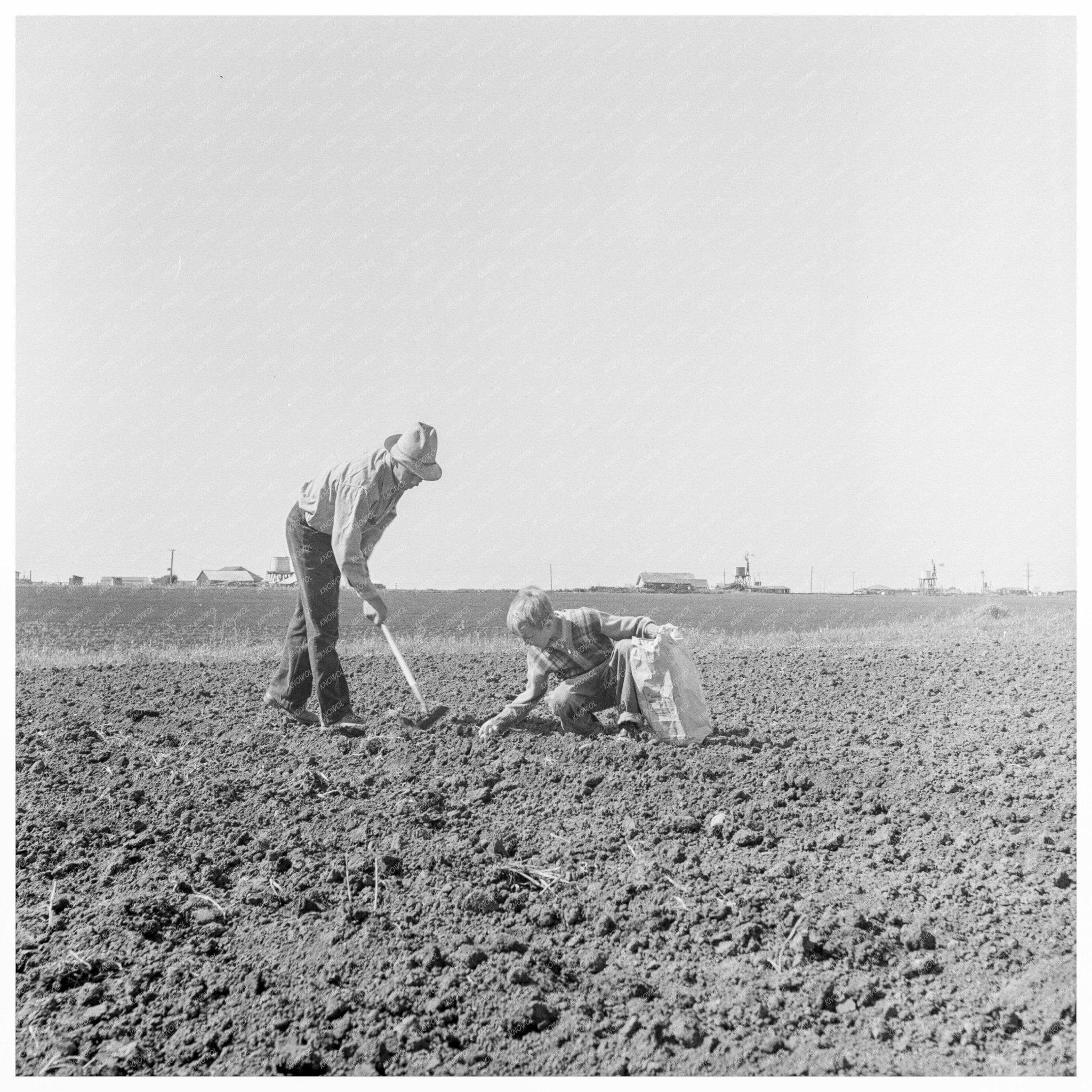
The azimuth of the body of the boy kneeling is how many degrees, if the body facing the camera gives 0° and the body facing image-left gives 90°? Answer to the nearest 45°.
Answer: approximately 45°
